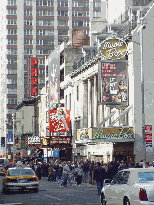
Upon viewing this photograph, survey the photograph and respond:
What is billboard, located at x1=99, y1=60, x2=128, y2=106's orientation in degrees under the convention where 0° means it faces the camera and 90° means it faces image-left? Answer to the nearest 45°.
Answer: approximately 0°

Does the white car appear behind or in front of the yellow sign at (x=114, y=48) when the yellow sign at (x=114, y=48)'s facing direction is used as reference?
in front

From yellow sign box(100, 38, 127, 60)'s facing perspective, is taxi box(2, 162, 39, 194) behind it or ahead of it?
ahead

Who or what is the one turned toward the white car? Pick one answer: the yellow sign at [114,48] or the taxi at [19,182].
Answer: the yellow sign

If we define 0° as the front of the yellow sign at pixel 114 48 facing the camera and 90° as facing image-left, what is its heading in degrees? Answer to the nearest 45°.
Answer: approximately 0°
